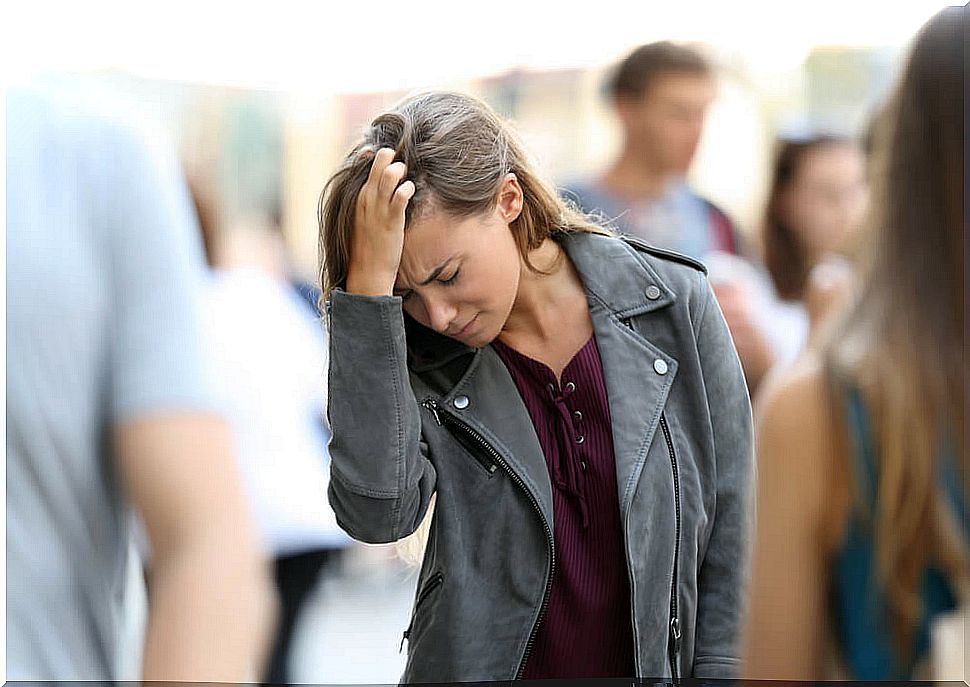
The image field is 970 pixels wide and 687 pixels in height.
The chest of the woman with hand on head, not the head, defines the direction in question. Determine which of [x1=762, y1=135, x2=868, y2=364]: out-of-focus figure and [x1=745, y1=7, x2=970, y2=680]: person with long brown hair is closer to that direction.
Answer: the person with long brown hair

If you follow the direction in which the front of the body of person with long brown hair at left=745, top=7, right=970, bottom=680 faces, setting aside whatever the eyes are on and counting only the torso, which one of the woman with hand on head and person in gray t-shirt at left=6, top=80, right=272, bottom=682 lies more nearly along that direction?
the woman with hand on head

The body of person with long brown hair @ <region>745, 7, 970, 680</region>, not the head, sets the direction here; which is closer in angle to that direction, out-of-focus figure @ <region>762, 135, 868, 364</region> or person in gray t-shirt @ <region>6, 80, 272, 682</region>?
the out-of-focus figure

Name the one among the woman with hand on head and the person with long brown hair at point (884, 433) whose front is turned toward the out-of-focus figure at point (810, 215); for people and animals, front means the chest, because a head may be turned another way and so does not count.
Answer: the person with long brown hair

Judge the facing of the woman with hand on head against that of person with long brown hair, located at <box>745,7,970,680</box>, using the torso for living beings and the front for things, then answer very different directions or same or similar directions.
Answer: very different directions

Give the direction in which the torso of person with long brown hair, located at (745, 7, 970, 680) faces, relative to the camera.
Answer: away from the camera

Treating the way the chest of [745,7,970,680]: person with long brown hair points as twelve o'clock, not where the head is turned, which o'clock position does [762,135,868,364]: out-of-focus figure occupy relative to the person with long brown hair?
The out-of-focus figure is roughly at 12 o'clock from the person with long brown hair.

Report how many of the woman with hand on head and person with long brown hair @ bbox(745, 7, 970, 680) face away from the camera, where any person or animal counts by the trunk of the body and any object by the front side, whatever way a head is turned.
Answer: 1

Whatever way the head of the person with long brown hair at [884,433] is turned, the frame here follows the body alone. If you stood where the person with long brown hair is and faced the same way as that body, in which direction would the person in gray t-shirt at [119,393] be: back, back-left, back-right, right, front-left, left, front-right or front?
back-left

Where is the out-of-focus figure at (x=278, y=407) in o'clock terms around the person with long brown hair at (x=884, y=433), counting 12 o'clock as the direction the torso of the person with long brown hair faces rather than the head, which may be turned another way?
The out-of-focus figure is roughly at 10 o'clock from the person with long brown hair.

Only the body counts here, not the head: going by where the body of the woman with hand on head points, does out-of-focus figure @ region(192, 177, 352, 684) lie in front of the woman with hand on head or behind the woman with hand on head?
behind
